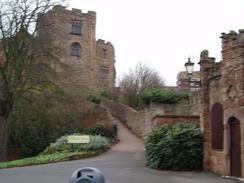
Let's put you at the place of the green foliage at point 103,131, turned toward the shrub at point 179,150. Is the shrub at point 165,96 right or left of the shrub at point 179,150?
left

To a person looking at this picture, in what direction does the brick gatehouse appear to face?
facing the viewer and to the left of the viewer

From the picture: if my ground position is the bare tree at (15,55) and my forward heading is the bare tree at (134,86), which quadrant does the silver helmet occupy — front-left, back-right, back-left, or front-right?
back-right

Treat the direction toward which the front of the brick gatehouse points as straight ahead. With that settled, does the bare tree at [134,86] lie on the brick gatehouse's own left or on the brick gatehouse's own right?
on the brick gatehouse's own right

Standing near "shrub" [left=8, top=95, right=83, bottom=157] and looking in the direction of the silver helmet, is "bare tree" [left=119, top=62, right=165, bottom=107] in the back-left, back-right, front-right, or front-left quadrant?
back-left
